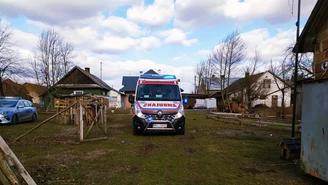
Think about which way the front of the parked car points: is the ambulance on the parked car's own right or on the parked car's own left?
on the parked car's own left

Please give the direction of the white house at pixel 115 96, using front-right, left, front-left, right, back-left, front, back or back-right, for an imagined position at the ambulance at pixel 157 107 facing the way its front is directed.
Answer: back

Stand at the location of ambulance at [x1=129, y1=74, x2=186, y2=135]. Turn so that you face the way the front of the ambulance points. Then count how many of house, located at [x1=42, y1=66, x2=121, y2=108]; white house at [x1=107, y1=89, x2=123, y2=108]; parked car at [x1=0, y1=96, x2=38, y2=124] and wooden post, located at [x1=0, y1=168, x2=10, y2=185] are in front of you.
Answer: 1

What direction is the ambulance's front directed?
toward the camera

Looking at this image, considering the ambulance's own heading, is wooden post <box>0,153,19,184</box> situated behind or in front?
in front
